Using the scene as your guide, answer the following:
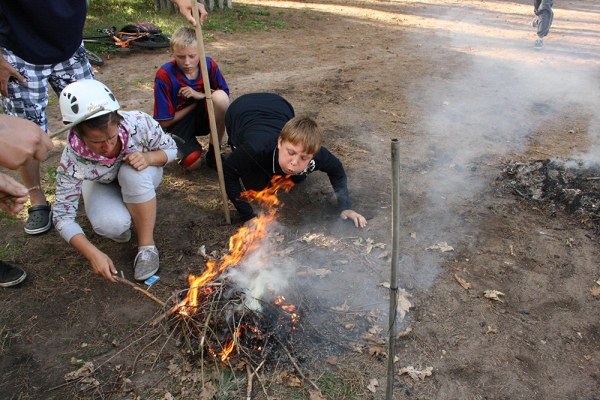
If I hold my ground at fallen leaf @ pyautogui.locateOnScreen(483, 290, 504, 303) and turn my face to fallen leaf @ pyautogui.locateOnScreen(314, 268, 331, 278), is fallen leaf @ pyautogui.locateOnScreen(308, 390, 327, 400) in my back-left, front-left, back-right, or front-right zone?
front-left

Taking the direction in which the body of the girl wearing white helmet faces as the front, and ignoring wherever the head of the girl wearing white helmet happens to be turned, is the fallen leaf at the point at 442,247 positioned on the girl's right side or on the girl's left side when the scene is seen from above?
on the girl's left side

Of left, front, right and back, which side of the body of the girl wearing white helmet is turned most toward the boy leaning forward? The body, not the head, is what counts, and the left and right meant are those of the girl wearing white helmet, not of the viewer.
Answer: left

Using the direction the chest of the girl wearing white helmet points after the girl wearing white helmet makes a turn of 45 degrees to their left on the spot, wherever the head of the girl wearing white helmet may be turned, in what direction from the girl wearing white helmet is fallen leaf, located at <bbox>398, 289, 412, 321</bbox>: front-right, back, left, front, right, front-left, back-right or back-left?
front

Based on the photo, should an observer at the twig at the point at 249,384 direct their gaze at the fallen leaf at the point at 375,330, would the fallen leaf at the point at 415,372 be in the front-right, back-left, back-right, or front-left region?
front-right

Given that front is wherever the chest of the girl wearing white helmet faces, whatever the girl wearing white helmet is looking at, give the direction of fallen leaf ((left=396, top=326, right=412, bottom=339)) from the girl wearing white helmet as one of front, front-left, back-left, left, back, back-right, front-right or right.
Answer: front-left

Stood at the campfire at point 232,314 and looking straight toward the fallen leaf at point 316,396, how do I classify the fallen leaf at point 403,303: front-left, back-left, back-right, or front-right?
front-left

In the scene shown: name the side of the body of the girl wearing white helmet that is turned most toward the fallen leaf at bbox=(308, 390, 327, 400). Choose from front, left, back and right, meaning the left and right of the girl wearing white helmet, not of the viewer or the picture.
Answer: front

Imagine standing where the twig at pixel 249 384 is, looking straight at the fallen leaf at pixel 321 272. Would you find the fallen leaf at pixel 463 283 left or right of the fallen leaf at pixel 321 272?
right

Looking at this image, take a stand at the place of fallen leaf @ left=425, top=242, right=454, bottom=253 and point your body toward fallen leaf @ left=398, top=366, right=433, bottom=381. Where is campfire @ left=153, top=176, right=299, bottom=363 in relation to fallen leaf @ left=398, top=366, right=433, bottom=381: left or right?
right

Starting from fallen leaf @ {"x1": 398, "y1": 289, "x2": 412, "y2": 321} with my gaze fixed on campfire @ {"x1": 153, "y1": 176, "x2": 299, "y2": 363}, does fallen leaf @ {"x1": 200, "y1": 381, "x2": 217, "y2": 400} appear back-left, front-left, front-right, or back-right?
front-left

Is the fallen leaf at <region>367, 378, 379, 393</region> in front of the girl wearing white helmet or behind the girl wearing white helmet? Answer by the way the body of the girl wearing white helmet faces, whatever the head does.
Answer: in front

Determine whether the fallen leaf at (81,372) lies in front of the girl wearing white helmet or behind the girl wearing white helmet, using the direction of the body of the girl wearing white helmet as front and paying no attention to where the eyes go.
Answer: in front

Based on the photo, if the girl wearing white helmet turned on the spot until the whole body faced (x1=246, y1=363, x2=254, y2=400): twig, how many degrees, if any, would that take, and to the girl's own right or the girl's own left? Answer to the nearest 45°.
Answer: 0° — they already face it

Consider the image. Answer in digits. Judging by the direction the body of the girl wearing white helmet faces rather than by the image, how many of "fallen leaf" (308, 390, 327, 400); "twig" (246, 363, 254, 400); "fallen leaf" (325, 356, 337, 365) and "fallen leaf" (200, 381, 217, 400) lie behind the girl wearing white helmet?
0

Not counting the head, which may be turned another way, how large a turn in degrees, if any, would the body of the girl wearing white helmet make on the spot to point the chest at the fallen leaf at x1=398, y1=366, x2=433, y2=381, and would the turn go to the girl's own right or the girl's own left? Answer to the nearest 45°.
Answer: approximately 45° to the girl's own left

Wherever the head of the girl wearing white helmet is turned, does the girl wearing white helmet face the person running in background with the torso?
no

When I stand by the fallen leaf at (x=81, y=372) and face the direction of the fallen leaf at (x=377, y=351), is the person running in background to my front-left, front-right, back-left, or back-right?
front-left

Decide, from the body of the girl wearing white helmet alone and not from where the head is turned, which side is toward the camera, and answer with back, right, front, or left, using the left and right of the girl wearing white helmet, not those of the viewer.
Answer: front

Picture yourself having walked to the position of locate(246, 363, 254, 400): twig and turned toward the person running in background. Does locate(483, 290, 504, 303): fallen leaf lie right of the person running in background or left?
right
